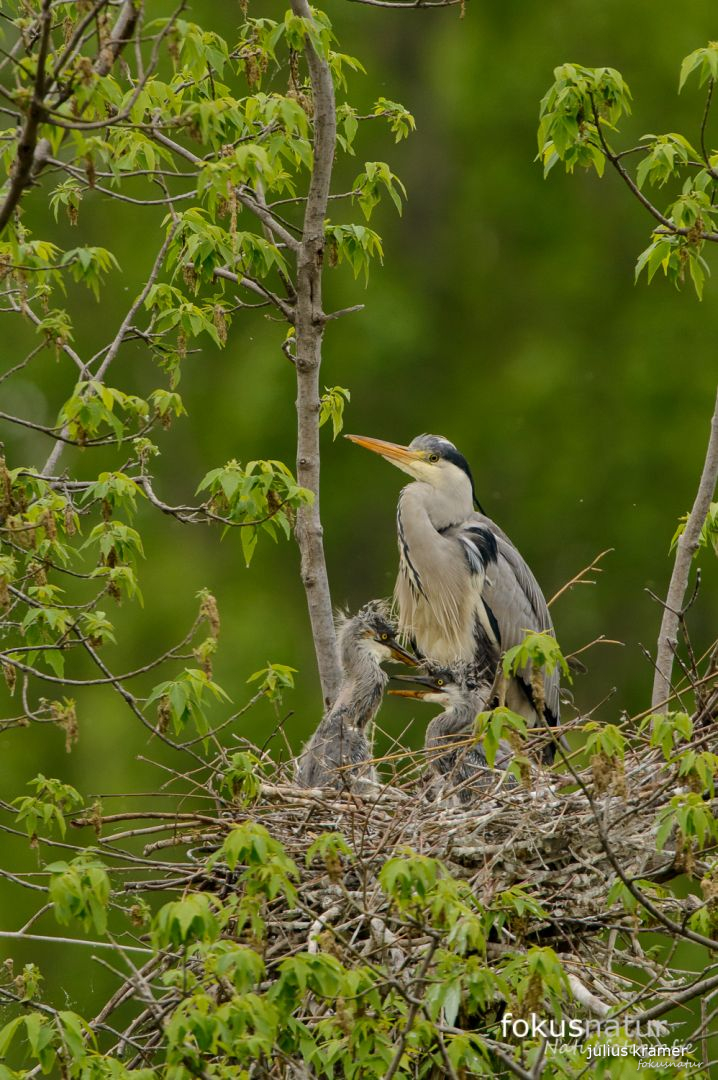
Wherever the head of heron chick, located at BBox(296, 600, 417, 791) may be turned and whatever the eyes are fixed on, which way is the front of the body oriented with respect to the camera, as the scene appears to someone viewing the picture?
to the viewer's right

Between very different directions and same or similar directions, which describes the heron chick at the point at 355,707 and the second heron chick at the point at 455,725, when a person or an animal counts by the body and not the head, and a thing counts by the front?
very different directions

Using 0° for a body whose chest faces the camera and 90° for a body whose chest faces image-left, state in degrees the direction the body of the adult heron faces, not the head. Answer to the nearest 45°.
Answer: approximately 45°

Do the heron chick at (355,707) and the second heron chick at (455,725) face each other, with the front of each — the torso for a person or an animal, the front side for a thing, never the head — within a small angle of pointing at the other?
yes

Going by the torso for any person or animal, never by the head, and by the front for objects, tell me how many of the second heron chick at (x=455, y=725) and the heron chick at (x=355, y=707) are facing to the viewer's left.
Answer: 1

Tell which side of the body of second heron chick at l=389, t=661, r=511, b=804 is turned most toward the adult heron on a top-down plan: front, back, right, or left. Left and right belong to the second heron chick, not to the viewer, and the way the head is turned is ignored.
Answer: right

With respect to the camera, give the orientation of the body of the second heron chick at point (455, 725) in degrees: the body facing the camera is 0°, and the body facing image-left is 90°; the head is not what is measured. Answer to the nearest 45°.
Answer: approximately 90°
